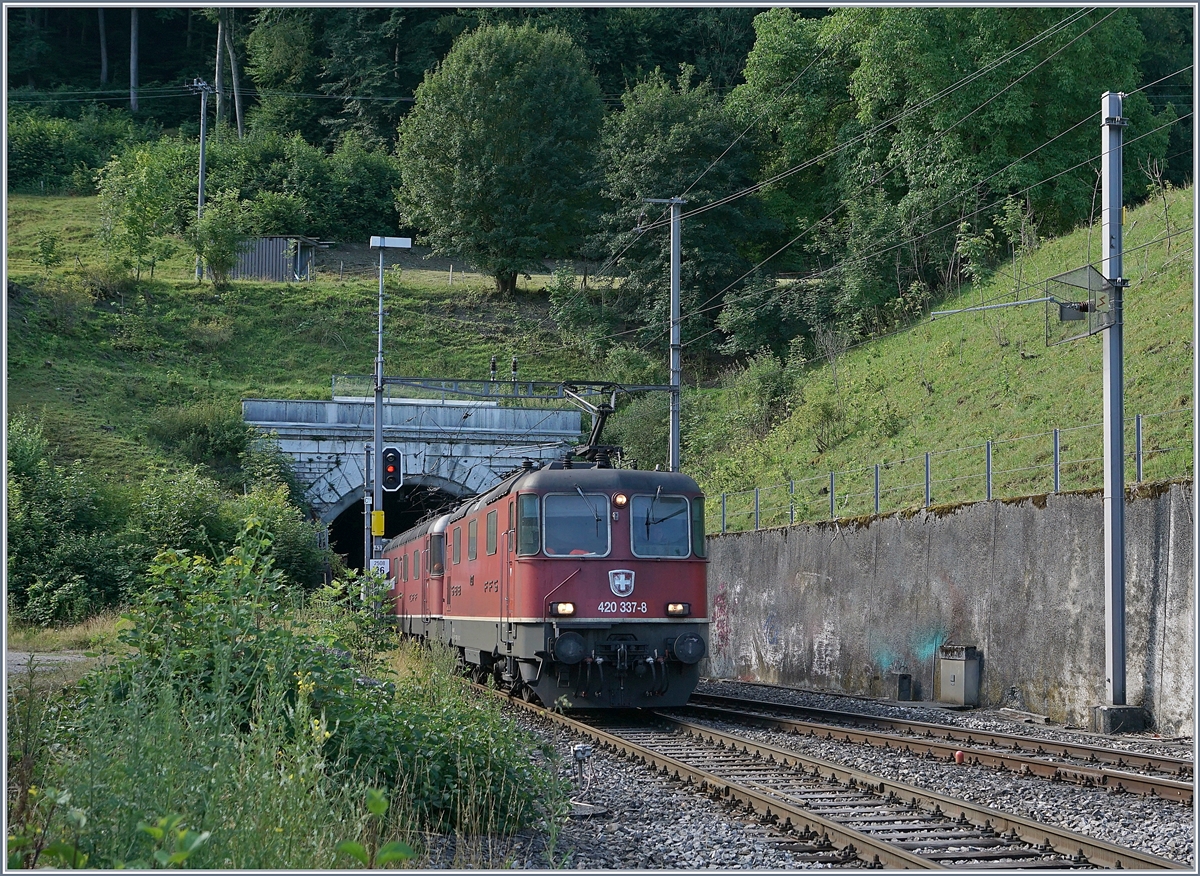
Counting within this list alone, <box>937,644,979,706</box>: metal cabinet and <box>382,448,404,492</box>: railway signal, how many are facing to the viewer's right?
0

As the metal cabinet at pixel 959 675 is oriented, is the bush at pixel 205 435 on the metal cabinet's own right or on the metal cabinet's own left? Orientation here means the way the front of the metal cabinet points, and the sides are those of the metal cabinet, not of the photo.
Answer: on the metal cabinet's own right

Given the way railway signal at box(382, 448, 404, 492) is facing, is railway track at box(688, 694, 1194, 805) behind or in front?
in front

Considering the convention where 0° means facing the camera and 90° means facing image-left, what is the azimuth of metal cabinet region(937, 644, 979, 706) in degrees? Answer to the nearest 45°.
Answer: approximately 45°

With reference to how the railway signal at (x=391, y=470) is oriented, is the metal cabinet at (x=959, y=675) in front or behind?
in front

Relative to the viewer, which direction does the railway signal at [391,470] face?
toward the camera

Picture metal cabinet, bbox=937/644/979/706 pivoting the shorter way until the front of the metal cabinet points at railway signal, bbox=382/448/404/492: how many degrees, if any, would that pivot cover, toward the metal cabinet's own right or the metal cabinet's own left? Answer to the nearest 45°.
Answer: approximately 90° to the metal cabinet's own right
